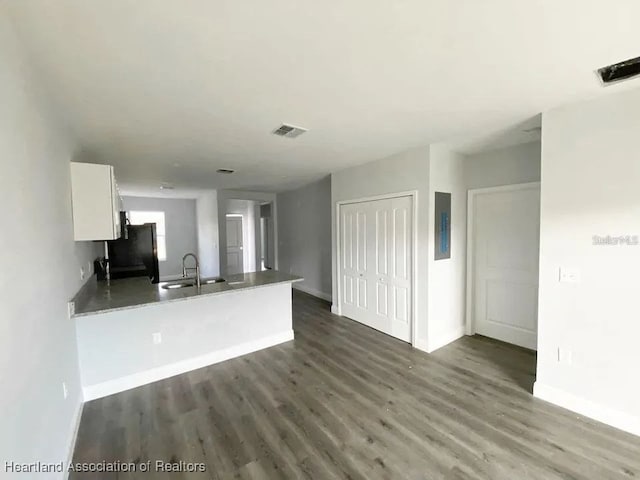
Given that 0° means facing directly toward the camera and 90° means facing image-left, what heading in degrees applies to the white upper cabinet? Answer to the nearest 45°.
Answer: approximately 270°

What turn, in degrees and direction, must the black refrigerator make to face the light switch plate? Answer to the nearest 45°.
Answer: approximately 45° to its right

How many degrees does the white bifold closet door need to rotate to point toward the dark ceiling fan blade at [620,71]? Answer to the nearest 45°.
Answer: approximately 90° to its left

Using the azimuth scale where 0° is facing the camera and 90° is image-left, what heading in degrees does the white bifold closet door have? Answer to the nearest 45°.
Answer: approximately 45°

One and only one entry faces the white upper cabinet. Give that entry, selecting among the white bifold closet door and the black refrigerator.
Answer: the white bifold closet door

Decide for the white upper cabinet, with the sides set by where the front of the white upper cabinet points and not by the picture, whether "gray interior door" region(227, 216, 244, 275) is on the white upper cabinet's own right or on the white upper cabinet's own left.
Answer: on the white upper cabinet's own left

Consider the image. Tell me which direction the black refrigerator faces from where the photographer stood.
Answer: facing to the right of the viewer

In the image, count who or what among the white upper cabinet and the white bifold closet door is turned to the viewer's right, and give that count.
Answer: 1

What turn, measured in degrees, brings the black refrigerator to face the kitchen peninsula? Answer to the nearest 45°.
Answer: approximately 90° to its right

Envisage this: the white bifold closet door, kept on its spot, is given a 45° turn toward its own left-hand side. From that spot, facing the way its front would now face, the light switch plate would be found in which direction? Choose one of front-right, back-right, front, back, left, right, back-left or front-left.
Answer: front-left

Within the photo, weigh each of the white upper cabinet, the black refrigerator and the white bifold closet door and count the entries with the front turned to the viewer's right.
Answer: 2

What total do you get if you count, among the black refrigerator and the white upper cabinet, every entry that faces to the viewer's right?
2
